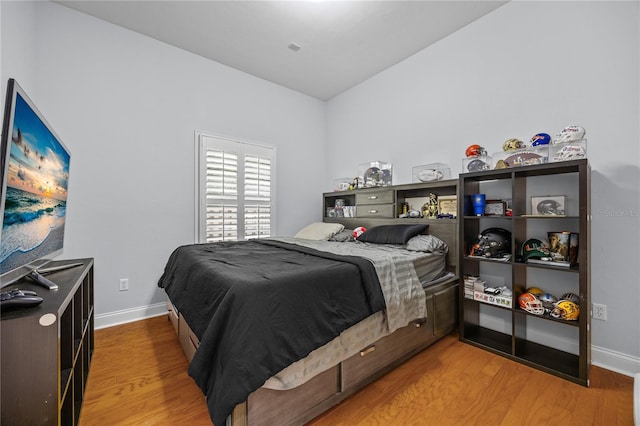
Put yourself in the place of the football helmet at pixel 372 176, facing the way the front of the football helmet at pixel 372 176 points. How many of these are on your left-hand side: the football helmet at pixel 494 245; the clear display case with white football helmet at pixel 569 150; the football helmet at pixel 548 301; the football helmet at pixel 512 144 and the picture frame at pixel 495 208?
5

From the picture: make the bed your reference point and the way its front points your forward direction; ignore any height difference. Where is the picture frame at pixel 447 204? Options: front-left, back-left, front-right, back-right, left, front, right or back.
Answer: back

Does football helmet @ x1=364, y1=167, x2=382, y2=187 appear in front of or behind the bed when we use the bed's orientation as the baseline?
behind

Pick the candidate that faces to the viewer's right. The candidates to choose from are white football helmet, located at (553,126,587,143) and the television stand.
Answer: the television stand

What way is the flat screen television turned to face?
to the viewer's right

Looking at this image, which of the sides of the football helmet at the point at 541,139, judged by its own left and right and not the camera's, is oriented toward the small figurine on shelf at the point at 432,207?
front
